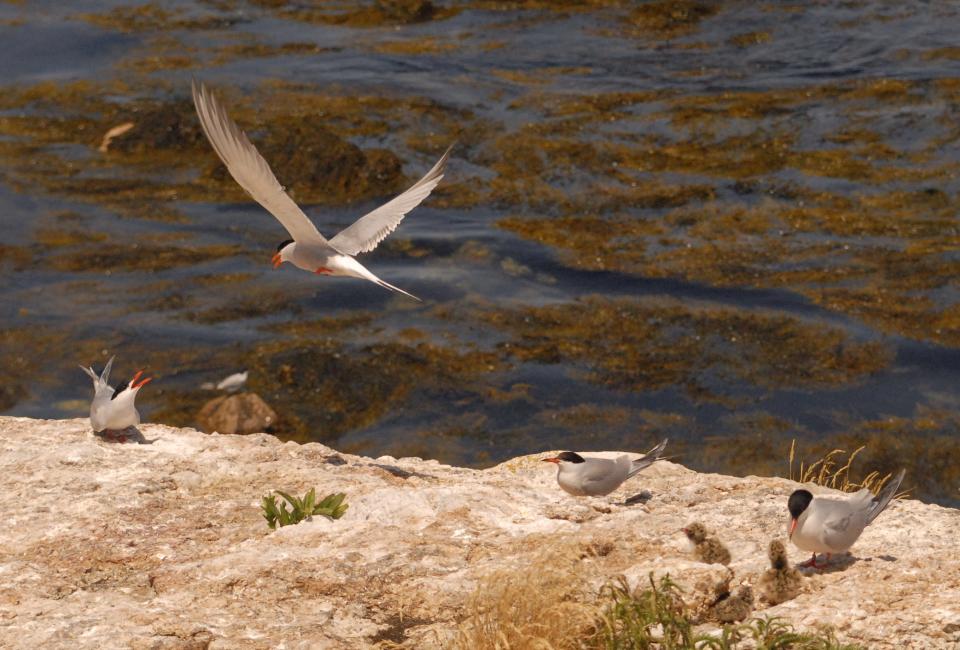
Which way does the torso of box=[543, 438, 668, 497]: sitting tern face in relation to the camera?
to the viewer's left

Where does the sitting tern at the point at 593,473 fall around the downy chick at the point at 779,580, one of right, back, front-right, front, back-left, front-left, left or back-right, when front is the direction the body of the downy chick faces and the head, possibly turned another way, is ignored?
front-left

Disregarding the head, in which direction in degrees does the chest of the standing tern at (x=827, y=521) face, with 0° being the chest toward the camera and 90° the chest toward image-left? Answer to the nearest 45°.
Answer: approximately 45°

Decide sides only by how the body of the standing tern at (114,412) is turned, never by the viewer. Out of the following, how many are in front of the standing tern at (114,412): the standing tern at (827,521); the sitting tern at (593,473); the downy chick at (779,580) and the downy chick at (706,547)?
4

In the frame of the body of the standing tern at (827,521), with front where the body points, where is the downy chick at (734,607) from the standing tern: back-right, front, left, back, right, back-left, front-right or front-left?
front

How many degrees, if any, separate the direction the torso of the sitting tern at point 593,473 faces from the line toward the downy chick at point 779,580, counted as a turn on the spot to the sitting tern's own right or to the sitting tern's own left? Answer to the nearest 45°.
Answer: approximately 135° to the sitting tern's own left

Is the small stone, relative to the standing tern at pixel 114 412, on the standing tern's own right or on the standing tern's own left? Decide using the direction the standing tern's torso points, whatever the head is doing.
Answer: on the standing tern's own left

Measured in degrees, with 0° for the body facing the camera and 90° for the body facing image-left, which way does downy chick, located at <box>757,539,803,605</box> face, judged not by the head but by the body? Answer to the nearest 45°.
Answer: approximately 180°

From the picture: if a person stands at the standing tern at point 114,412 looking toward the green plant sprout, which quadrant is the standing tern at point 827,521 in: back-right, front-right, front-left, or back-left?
front-left

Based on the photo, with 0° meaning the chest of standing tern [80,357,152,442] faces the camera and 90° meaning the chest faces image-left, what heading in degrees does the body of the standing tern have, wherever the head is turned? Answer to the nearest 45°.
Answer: approximately 315°

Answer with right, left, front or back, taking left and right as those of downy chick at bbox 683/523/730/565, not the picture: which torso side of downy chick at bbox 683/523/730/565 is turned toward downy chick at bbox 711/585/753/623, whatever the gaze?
left

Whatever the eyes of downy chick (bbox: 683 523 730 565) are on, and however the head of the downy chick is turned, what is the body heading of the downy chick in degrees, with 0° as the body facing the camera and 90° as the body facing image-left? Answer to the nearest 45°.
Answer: approximately 90°

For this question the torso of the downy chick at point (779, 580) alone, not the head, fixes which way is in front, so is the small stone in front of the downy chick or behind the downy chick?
in front
